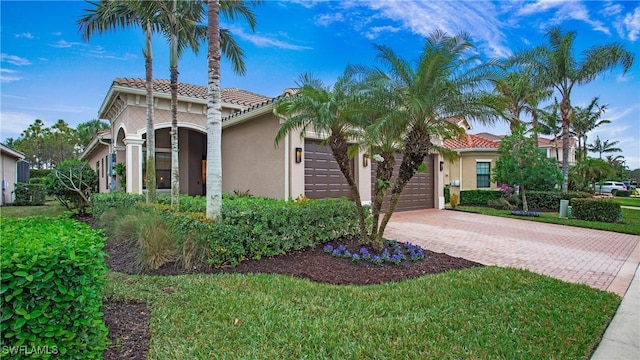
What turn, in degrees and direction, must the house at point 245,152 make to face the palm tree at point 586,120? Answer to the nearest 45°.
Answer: approximately 90° to its left

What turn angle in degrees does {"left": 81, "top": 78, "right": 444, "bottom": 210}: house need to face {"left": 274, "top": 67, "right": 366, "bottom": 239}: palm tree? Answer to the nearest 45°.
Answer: approximately 45° to its right

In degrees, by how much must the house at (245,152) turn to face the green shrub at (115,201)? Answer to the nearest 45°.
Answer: approximately 135° to its right

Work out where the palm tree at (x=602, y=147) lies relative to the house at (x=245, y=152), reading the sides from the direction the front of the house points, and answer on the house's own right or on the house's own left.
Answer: on the house's own left

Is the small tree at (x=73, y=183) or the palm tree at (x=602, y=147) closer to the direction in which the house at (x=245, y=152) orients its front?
the palm tree

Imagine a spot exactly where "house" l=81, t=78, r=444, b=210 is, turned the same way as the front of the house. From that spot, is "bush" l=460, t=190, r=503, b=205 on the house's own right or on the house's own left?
on the house's own left

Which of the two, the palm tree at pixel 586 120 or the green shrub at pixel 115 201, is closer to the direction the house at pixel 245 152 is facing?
the palm tree

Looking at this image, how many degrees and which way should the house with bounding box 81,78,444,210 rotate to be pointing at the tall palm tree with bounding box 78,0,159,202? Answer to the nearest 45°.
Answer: approximately 90° to its right

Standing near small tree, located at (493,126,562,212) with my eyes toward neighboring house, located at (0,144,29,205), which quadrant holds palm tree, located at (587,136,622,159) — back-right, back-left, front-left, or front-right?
back-right

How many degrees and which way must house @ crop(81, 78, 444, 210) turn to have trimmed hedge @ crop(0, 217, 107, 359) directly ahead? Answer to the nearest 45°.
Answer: approximately 45° to its right

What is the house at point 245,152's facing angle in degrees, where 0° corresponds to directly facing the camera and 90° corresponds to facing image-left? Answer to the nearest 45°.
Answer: approximately 315°
